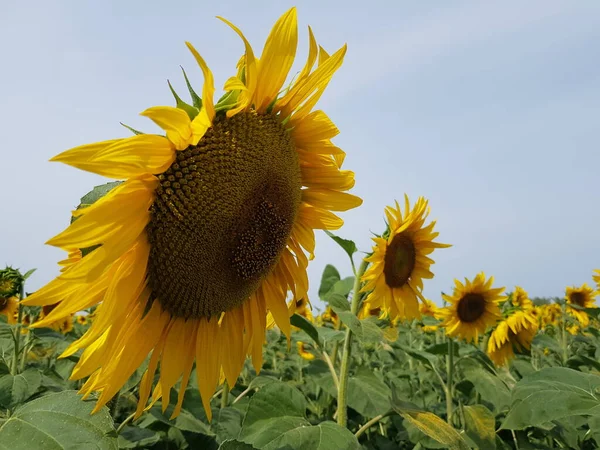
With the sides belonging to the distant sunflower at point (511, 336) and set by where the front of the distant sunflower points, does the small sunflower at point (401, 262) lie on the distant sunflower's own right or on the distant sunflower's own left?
on the distant sunflower's own right

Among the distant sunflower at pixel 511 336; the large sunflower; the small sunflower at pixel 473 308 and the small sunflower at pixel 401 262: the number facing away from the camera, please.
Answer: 0

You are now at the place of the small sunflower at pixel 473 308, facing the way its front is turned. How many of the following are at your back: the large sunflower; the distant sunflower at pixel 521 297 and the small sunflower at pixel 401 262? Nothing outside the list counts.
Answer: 1

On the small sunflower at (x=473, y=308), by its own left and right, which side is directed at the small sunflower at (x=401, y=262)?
front

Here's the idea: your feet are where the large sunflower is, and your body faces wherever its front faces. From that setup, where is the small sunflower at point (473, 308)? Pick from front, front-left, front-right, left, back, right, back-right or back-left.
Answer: left

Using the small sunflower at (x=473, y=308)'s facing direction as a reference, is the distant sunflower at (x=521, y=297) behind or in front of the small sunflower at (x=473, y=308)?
behind

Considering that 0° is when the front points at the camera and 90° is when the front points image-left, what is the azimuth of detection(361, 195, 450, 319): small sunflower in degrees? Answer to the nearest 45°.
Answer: approximately 315°

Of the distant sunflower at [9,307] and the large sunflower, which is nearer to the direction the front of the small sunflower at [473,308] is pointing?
the large sunflower

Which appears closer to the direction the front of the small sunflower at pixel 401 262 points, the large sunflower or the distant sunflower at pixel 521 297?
the large sunflower

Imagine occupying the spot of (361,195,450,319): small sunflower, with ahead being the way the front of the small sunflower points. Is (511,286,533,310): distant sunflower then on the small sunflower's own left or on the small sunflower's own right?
on the small sunflower's own left

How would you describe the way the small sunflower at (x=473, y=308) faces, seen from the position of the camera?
facing the viewer

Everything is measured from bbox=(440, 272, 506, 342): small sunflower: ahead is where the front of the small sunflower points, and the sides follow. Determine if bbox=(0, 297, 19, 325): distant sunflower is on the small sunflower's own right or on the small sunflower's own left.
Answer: on the small sunflower's own right

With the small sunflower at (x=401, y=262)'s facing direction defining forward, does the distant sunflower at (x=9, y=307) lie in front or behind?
behind

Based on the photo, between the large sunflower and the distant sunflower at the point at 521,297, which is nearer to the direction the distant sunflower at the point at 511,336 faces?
the large sunflower

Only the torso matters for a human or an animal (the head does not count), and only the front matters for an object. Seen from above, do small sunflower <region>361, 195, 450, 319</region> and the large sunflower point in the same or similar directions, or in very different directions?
same or similar directions

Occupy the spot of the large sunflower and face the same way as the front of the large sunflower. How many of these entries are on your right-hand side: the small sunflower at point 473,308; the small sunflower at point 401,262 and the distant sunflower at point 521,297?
0

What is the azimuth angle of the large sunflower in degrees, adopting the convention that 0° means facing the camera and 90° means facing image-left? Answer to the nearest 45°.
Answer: approximately 315°
